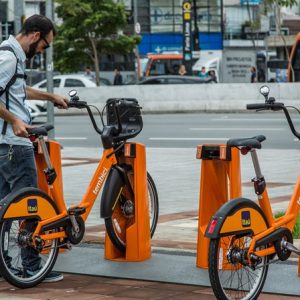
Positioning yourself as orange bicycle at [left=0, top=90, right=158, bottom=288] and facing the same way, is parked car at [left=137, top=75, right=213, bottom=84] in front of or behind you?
in front

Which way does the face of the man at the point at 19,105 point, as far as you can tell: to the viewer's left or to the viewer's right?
to the viewer's right

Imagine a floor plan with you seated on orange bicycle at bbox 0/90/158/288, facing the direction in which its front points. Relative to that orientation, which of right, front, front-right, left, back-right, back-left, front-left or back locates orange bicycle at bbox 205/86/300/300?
right

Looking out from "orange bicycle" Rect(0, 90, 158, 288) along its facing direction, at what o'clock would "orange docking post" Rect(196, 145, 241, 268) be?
The orange docking post is roughly at 1 o'clock from the orange bicycle.

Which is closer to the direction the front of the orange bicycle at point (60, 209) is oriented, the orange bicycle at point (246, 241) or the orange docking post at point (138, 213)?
the orange docking post

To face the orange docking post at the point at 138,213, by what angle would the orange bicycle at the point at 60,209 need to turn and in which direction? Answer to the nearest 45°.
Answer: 0° — it already faces it

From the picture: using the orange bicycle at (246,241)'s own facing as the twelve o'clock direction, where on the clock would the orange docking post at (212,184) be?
The orange docking post is roughly at 10 o'clock from the orange bicycle.

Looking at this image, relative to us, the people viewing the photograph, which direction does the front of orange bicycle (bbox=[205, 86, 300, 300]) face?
facing away from the viewer and to the right of the viewer

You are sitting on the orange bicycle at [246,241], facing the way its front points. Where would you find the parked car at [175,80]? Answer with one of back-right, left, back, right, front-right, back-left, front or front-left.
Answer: front-left

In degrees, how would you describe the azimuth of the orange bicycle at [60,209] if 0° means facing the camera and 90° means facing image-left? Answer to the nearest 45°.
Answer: approximately 225°

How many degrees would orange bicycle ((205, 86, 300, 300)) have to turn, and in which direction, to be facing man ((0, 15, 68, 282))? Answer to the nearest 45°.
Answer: approximately 90° to its left
